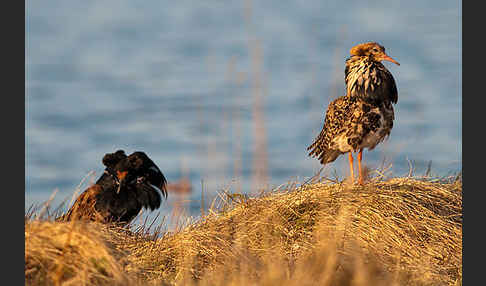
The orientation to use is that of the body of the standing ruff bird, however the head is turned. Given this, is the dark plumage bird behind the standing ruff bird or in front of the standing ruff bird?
behind

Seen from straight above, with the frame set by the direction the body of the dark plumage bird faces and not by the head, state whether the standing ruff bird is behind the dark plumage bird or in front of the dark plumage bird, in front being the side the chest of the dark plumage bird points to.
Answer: in front

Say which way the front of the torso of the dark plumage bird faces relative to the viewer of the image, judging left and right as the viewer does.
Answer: facing the viewer and to the right of the viewer

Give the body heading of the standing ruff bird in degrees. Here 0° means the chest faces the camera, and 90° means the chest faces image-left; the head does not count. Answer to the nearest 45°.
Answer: approximately 270°

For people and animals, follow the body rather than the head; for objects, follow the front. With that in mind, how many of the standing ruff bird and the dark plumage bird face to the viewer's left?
0
